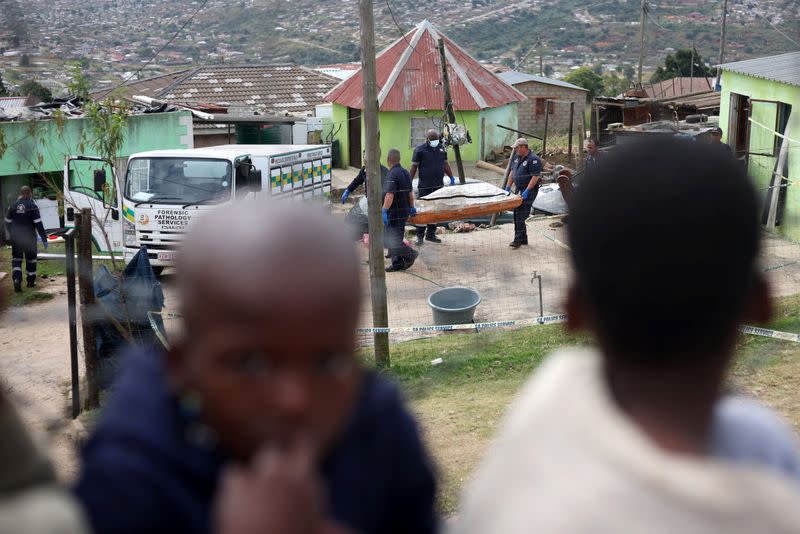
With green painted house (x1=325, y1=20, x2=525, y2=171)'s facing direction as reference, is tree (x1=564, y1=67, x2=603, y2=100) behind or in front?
behind

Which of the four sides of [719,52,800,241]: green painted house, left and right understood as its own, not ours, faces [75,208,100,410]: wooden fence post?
front

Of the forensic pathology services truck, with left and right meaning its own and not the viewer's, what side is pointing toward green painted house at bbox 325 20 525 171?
back

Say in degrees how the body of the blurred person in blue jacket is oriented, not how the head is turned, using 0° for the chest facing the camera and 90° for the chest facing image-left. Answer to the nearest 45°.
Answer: approximately 0°

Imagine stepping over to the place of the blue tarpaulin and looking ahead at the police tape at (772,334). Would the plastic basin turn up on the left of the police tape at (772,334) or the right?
left

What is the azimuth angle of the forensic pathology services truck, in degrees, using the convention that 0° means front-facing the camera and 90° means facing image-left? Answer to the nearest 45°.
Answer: approximately 45°
